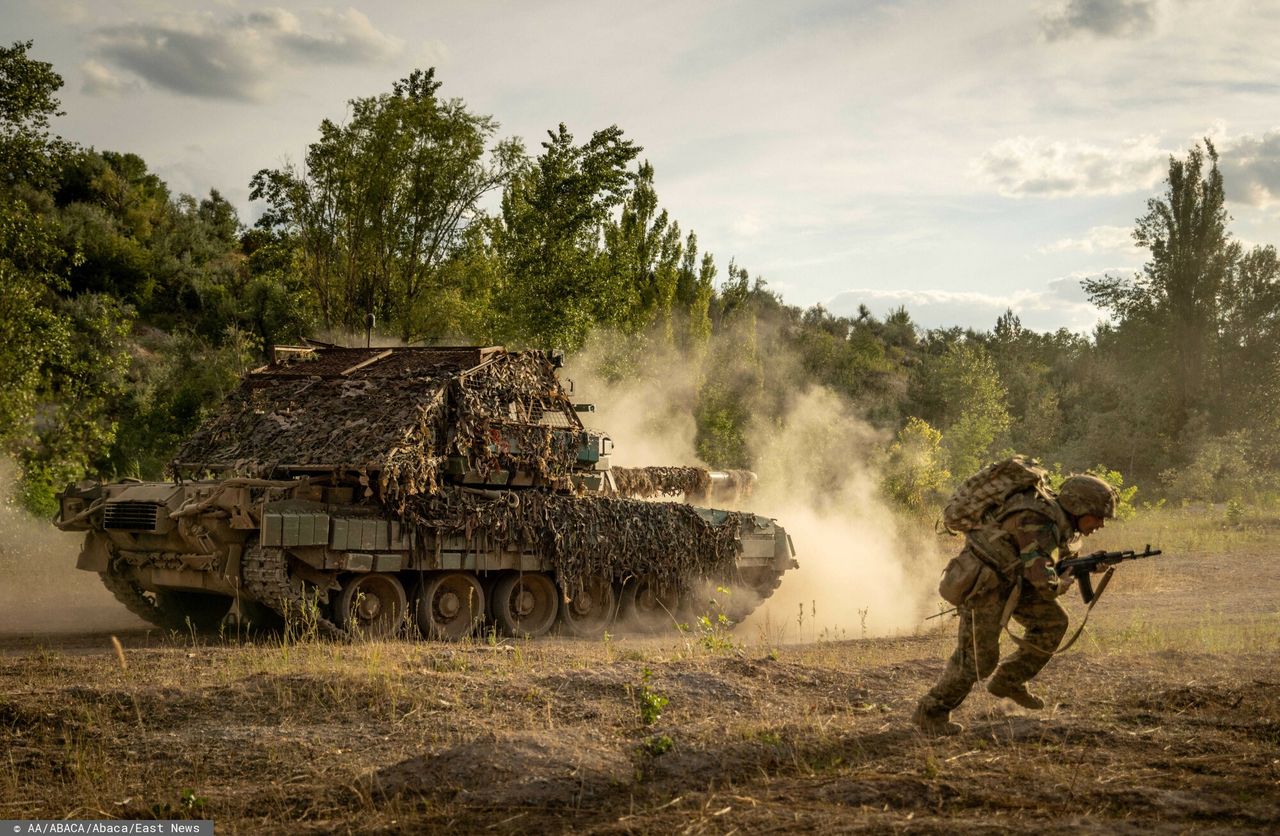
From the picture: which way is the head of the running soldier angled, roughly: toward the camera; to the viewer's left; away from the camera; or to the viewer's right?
to the viewer's right

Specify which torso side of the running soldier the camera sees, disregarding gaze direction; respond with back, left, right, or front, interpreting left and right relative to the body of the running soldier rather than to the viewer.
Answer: right

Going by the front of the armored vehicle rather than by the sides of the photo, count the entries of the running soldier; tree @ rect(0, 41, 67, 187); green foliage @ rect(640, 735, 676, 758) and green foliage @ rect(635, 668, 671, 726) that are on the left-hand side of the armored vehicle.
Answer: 1

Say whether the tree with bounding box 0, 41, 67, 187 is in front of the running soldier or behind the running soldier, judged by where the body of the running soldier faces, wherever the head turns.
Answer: behind

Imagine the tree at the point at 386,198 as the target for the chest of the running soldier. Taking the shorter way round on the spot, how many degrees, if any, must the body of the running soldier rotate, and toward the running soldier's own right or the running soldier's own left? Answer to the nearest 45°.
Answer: approximately 135° to the running soldier's own left

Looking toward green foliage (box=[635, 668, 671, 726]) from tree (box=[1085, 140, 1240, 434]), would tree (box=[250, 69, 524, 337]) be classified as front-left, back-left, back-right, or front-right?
front-right

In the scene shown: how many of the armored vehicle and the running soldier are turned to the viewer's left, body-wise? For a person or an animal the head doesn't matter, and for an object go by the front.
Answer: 0

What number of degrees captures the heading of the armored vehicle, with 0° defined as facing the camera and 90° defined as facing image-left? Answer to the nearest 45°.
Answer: approximately 225°

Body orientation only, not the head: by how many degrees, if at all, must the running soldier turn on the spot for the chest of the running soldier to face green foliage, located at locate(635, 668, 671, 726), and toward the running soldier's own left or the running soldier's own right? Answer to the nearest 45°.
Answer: approximately 180°

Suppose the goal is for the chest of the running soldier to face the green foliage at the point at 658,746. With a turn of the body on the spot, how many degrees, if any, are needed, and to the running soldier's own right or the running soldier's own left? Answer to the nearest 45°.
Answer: approximately 135° to the running soldier's own right

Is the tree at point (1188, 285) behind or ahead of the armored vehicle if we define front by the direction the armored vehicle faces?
ahead
